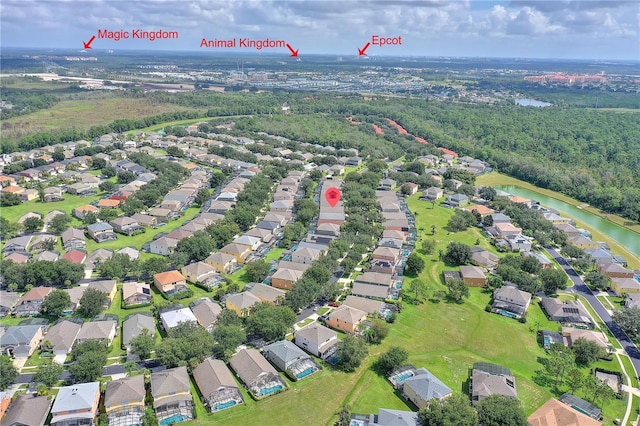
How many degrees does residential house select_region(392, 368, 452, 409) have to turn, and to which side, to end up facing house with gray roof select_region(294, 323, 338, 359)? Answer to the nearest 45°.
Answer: approximately 180°

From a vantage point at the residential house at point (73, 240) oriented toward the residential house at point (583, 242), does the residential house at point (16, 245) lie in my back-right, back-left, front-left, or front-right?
back-right

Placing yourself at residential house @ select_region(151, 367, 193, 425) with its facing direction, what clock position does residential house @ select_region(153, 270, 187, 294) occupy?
residential house @ select_region(153, 270, 187, 294) is roughly at 12 o'clock from residential house @ select_region(151, 367, 193, 425).

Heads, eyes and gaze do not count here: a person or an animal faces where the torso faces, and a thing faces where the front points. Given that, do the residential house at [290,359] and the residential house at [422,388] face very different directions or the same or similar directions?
very different directions

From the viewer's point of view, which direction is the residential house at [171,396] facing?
away from the camera

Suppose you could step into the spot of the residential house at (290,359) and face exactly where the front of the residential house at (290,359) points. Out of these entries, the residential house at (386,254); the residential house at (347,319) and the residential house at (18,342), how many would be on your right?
2

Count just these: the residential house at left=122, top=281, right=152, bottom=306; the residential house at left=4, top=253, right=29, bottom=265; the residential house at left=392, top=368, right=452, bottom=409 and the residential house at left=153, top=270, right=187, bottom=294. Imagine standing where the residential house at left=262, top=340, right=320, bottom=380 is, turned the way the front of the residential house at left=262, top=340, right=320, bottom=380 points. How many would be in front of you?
3

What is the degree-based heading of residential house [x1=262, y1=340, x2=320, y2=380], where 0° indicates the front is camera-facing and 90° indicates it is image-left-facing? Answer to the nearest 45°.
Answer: approximately 135°
